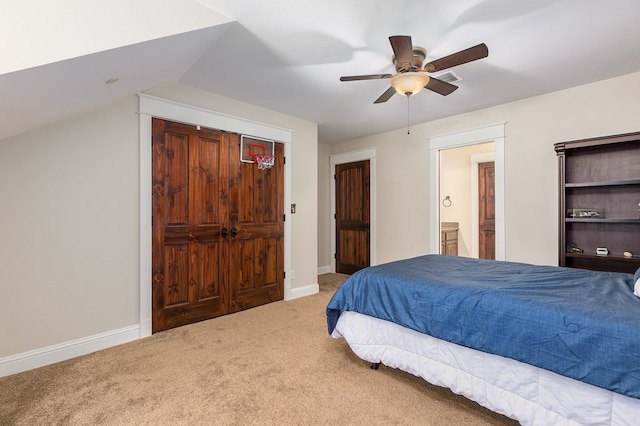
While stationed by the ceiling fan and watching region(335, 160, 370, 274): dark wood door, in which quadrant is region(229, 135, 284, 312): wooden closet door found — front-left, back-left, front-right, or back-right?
front-left

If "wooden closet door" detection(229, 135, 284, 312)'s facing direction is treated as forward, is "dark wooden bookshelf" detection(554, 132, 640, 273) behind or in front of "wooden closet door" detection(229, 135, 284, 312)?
in front

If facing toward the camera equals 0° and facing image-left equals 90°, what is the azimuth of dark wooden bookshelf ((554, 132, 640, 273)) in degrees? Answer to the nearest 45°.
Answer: approximately 45°

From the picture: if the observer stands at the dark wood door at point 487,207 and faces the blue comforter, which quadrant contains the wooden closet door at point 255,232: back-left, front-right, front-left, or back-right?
front-right

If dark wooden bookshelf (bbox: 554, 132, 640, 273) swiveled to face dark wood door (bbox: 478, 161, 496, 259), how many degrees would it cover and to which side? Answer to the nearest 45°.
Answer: approximately 90° to its right

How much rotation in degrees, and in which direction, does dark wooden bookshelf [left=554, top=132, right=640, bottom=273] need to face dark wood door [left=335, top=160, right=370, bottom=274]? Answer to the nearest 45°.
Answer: approximately 45° to its right

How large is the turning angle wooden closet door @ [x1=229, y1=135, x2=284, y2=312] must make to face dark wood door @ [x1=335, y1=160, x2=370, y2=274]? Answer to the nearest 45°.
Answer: approximately 90° to its left

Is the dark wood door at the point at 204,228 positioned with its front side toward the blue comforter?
yes

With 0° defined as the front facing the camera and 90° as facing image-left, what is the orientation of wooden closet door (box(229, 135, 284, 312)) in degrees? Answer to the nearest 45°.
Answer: approximately 315°

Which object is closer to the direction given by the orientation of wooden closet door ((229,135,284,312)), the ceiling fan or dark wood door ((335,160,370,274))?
the ceiling fan

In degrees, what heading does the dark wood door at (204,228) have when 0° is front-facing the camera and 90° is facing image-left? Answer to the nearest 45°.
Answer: approximately 315°

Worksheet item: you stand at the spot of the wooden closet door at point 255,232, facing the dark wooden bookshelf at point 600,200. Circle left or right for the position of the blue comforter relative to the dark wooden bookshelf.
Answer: right

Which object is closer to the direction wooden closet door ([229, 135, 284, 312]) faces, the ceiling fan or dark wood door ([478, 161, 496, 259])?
the ceiling fan

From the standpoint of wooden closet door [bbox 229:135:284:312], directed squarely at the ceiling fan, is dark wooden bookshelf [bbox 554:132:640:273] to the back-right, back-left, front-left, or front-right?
front-left
